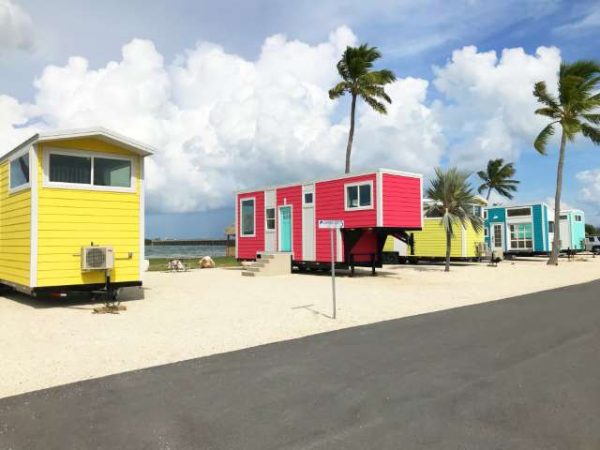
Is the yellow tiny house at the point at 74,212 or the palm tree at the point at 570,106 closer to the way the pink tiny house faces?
the yellow tiny house

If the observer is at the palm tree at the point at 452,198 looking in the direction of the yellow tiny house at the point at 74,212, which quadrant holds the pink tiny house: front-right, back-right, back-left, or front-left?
front-right

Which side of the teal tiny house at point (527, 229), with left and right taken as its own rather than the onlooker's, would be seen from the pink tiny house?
front

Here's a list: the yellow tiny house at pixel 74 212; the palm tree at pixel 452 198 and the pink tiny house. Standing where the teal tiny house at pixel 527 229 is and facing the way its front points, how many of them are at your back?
0

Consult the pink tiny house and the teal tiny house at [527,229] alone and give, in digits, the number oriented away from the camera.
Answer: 0

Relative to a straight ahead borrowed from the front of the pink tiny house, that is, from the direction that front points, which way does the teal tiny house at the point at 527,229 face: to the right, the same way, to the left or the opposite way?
the same way

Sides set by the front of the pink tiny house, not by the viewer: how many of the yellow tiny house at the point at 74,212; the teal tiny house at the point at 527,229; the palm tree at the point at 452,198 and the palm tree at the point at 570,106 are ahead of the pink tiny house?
1

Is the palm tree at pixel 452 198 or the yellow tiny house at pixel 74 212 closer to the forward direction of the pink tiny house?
the yellow tiny house

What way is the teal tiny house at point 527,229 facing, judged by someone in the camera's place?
facing the viewer

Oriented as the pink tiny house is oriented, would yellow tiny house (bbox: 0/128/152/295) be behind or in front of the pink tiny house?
in front

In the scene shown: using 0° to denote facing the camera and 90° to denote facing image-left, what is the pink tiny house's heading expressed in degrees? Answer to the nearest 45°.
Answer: approximately 45°

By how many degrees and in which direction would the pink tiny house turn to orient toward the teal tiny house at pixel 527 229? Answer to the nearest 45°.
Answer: approximately 180°

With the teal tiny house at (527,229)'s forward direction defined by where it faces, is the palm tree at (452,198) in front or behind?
in front
